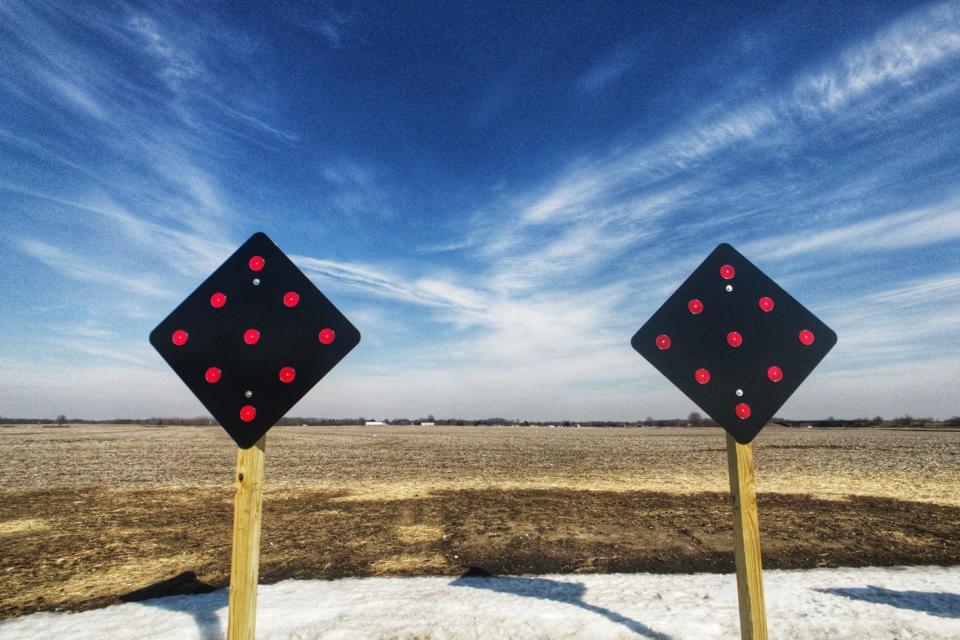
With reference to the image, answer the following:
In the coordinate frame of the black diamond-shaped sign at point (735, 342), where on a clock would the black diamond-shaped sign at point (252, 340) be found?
the black diamond-shaped sign at point (252, 340) is roughly at 2 o'clock from the black diamond-shaped sign at point (735, 342).

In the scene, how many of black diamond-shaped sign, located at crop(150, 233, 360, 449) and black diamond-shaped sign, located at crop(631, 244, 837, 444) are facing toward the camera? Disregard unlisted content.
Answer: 2

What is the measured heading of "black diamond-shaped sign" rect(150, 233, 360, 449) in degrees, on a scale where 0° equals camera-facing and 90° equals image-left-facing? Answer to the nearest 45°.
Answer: approximately 0°

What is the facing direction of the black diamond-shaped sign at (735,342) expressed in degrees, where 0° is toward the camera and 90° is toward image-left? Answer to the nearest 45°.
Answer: approximately 0°

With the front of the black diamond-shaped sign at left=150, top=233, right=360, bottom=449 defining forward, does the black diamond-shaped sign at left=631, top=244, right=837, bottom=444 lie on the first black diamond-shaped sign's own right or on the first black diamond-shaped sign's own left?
on the first black diamond-shaped sign's own left
